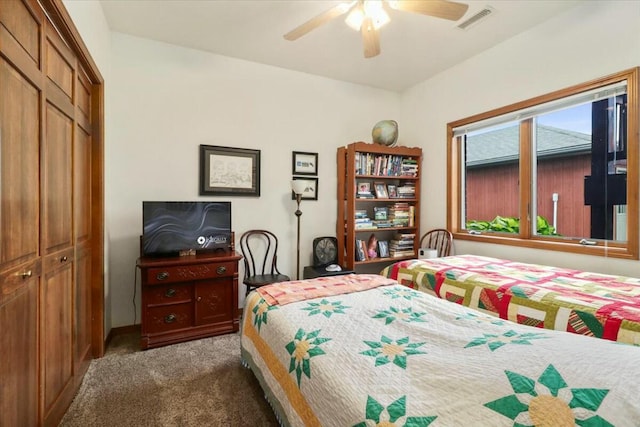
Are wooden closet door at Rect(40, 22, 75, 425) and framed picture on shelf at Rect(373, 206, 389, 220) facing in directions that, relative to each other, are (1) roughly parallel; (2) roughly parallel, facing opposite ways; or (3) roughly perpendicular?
roughly perpendicular

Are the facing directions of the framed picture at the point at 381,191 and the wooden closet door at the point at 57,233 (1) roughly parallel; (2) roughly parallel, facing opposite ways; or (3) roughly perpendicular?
roughly perpendicular

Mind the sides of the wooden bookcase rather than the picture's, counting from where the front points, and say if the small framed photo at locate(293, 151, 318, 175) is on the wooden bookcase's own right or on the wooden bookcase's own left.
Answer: on the wooden bookcase's own right

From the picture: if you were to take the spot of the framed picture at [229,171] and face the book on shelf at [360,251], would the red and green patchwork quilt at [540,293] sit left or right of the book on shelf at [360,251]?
right

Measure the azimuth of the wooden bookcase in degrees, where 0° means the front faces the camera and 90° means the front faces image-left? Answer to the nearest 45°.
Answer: approximately 315°

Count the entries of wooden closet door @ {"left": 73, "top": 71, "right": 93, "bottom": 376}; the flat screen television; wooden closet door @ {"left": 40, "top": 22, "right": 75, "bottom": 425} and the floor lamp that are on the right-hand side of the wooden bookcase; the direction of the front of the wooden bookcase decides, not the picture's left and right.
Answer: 4

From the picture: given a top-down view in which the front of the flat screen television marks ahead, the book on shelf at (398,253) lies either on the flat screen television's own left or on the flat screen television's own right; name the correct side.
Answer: on the flat screen television's own left

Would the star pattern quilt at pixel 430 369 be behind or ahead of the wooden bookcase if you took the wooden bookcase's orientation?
ahead

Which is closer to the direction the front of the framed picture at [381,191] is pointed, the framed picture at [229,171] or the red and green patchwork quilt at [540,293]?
the red and green patchwork quilt

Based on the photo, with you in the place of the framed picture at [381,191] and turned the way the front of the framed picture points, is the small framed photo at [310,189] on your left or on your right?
on your right
